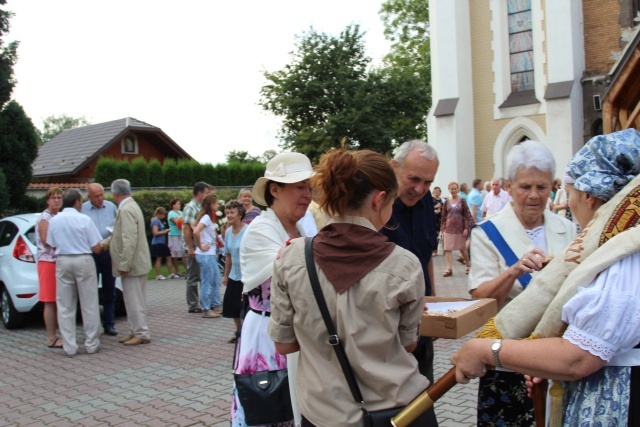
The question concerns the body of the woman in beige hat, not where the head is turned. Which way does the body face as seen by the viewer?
to the viewer's right

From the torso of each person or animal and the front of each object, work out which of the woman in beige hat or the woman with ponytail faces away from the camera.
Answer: the woman with ponytail

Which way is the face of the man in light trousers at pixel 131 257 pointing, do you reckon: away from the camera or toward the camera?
away from the camera

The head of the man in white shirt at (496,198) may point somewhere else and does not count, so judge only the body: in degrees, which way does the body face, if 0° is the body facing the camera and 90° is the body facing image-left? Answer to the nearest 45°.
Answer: approximately 0°

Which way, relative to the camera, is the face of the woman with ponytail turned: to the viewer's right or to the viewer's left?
to the viewer's right

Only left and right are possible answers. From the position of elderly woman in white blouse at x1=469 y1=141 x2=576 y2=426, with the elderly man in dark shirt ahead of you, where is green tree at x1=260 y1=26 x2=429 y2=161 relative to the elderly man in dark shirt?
right

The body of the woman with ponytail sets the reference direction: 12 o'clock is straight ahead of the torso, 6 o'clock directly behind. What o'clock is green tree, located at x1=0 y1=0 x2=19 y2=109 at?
The green tree is roughly at 11 o'clock from the woman with ponytail.

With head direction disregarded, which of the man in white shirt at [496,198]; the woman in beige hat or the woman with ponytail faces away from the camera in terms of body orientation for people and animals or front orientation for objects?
the woman with ponytail

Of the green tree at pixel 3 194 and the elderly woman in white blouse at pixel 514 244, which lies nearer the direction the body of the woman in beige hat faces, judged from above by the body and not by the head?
the elderly woman in white blouse

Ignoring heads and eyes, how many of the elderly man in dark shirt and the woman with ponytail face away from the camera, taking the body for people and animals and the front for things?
1

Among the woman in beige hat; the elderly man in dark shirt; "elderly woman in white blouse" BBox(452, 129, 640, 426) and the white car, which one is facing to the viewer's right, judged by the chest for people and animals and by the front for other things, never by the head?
the woman in beige hat

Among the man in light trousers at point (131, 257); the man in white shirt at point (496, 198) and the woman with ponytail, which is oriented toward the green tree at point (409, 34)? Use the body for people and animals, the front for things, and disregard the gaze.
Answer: the woman with ponytail

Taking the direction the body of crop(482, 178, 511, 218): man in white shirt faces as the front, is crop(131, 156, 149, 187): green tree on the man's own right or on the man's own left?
on the man's own right

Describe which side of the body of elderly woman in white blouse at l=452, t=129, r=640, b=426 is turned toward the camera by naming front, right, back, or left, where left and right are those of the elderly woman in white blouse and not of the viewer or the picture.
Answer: left

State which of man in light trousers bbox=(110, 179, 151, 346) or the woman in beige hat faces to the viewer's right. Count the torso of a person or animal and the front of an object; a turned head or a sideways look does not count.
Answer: the woman in beige hat

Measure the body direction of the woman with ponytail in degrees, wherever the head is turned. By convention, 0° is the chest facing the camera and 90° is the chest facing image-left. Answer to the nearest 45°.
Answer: approximately 180°

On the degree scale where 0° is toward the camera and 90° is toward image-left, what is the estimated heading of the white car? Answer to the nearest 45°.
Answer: approximately 135°
